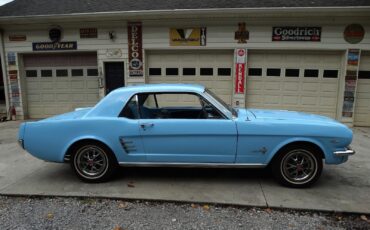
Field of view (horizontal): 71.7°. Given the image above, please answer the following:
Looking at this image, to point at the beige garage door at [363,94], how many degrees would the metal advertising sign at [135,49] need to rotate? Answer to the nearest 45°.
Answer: approximately 90° to its left

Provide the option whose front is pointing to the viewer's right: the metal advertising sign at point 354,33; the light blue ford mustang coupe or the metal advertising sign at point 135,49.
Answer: the light blue ford mustang coupe

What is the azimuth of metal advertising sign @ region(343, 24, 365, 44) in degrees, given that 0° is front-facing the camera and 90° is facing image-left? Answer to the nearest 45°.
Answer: approximately 0°

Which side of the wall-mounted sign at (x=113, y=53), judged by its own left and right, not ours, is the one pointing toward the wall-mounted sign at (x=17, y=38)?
right

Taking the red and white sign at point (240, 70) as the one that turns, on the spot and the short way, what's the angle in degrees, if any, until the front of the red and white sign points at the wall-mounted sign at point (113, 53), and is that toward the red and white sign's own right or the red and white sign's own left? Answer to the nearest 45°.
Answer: approximately 90° to the red and white sign's own right

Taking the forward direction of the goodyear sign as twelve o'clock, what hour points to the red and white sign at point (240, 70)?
The red and white sign is roughly at 10 o'clock from the goodyear sign.

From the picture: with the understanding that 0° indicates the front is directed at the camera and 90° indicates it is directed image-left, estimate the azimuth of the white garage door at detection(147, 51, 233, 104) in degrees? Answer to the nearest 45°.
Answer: approximately 0°
